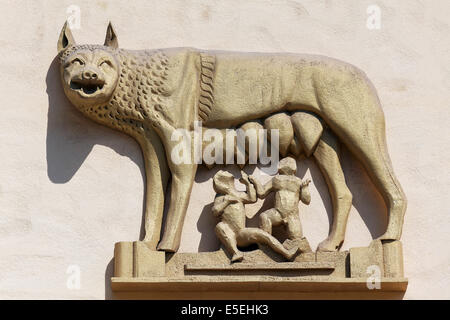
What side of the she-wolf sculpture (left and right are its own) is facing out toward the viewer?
left
